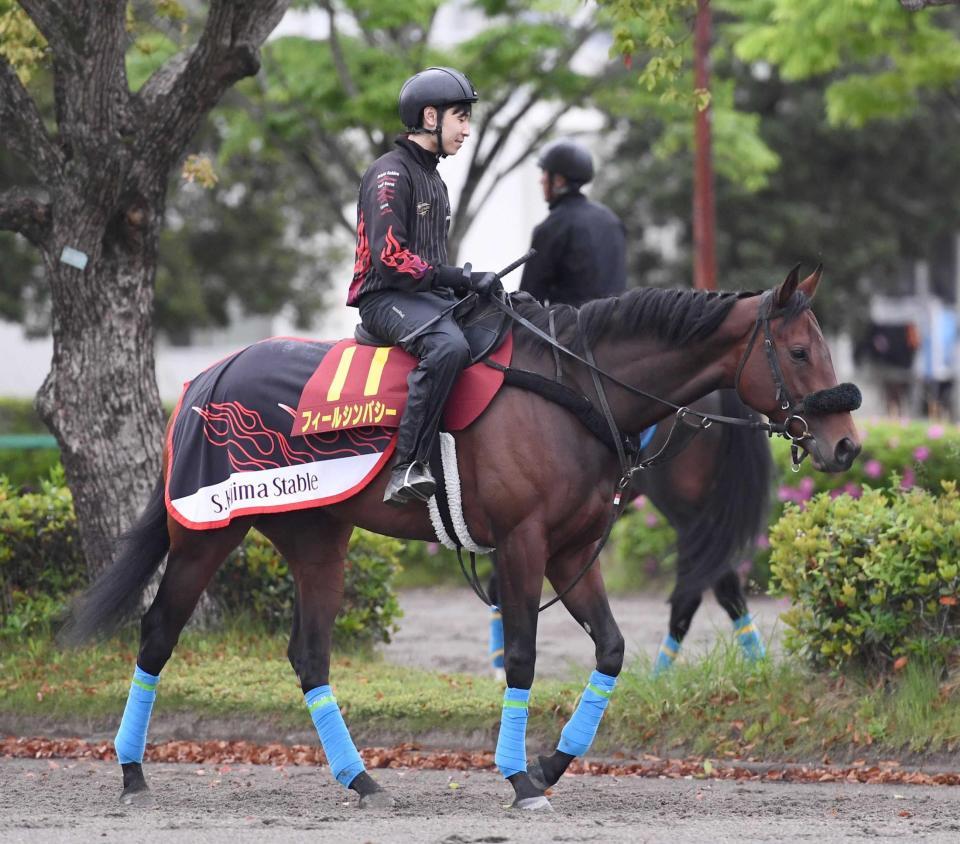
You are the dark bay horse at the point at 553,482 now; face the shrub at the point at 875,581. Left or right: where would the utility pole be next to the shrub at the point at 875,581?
left

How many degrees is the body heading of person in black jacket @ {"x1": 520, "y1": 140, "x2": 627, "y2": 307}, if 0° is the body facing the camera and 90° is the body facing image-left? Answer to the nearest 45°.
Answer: approximately 135°

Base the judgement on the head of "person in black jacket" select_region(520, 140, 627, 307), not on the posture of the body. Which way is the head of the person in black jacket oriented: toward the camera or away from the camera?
away from the camera

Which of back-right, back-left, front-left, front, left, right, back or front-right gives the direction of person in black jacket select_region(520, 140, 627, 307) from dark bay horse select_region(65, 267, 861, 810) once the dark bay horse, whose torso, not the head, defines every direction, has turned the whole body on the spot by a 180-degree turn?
right

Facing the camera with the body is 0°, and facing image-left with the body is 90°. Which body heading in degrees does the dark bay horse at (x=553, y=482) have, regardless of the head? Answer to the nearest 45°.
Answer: approximately 270°

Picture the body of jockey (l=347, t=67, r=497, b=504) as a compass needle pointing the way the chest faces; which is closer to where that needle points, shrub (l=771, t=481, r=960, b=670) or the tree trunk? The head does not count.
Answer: the shrub

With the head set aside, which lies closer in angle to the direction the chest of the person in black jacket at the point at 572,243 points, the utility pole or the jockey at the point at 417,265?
the utility pole

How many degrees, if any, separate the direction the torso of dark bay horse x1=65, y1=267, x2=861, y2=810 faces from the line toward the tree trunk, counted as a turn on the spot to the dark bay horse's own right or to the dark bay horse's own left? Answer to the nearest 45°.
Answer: approximately 135° to the dark bay horse's own left

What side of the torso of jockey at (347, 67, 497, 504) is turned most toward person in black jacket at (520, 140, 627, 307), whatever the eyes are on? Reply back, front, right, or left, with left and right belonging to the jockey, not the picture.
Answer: left

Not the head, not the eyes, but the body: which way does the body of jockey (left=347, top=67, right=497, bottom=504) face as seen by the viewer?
to the viewer's right

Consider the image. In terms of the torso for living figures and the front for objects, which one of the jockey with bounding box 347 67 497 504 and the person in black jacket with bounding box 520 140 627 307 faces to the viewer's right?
the jockey
